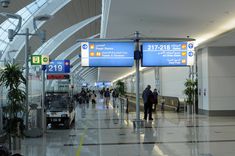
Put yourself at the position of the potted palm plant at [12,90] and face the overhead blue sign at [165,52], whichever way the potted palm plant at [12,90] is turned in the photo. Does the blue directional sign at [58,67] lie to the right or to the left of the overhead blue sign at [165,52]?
left

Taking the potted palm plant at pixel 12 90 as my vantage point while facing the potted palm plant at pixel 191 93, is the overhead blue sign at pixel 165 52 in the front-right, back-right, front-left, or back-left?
front-right

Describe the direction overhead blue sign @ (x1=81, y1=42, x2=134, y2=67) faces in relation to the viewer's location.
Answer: facing the viewer

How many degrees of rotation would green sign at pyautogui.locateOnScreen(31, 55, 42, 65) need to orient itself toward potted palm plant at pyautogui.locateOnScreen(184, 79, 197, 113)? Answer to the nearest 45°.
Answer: approximately 135° to its left

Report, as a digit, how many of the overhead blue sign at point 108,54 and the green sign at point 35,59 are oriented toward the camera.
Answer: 2

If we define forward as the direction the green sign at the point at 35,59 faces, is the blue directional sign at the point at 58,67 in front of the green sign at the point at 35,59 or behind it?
behind

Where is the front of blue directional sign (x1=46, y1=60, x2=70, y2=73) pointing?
toward the camera

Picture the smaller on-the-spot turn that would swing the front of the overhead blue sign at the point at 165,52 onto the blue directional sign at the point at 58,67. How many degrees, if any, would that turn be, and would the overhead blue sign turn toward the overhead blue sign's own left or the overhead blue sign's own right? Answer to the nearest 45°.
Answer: approximately 135° to the overhead blue sign's own right

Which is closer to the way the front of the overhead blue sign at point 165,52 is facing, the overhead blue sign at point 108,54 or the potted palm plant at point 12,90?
the potted palm plant

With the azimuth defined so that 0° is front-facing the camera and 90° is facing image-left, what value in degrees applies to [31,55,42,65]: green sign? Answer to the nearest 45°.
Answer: approximately 0°

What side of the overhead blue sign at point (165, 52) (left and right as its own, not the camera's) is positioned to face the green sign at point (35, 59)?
right

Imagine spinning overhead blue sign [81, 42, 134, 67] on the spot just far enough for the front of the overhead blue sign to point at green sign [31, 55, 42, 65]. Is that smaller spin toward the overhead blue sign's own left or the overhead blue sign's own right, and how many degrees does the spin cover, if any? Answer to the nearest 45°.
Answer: approximately 90° to the overhead blue sign's own right
